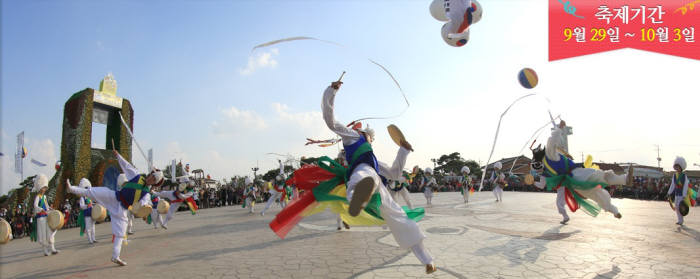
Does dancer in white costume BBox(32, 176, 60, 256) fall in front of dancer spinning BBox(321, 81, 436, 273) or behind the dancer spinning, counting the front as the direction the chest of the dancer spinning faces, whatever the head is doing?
behind

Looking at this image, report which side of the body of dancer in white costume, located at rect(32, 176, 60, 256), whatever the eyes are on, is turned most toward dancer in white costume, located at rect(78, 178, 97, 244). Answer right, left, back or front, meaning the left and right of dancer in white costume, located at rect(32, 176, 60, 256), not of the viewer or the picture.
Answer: left

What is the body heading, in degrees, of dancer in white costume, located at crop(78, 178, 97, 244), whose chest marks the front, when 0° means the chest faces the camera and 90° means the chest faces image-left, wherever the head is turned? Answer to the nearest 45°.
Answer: approximately 315°

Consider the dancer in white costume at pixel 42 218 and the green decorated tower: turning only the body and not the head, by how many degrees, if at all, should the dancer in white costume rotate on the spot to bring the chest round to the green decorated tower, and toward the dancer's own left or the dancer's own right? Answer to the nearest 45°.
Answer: approximately 135° to the dancer's own left

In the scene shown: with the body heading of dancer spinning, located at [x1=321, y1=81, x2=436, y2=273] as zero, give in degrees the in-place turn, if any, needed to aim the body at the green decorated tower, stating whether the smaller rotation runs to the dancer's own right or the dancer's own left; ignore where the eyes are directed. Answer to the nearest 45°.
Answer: approximately 180°
